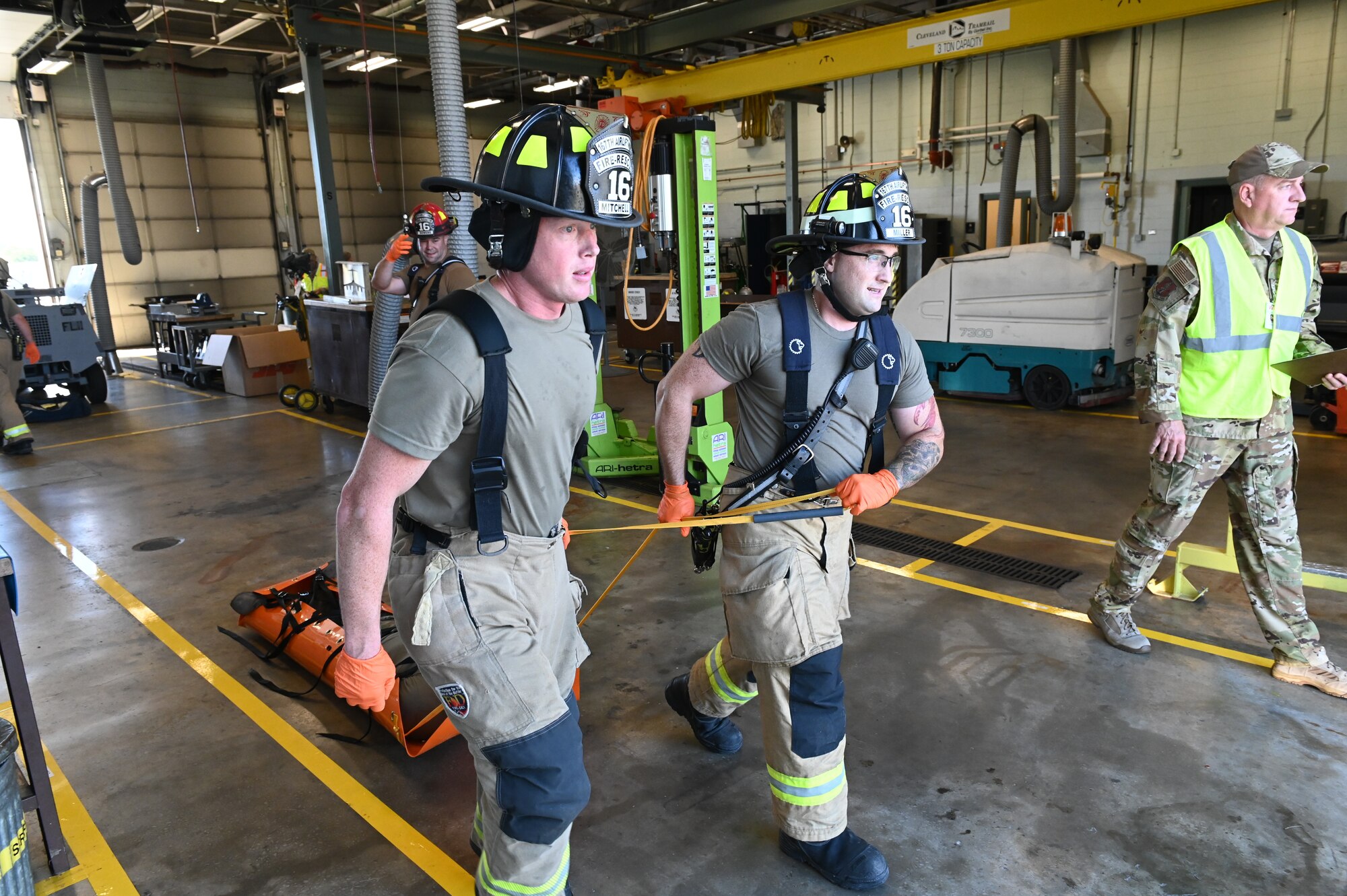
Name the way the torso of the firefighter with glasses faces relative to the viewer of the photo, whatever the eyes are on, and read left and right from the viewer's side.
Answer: facing the viewer and to the right of the viewer

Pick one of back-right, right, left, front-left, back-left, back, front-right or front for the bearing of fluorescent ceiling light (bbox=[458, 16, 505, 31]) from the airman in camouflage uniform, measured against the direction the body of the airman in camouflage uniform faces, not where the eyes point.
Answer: back

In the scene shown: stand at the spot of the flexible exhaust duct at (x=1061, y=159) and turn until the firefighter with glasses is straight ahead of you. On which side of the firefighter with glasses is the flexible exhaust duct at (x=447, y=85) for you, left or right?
right

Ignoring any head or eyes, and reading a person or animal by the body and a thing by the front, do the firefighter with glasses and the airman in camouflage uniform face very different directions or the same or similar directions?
same or similar directions

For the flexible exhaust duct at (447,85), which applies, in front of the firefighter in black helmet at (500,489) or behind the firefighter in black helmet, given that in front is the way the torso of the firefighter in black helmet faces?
behind

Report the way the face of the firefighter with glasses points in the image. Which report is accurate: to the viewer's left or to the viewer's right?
to the viewer's right

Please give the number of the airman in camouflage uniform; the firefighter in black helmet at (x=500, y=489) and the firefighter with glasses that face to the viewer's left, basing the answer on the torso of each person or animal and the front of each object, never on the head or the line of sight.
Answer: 0

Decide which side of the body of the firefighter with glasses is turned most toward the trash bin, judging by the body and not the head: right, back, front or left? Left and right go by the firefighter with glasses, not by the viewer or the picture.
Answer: right

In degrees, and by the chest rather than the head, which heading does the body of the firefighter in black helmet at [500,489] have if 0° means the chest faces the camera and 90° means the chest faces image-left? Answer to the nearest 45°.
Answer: approximately 315°

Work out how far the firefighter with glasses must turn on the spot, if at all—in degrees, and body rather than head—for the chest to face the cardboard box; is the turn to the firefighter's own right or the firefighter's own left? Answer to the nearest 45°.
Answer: approximately 180°

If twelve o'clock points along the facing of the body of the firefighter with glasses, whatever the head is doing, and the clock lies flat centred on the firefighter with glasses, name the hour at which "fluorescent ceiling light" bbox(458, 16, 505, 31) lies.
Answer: The fluorescent ceiling light is roughly at 7 o'clock from the firefighter with glasses.
